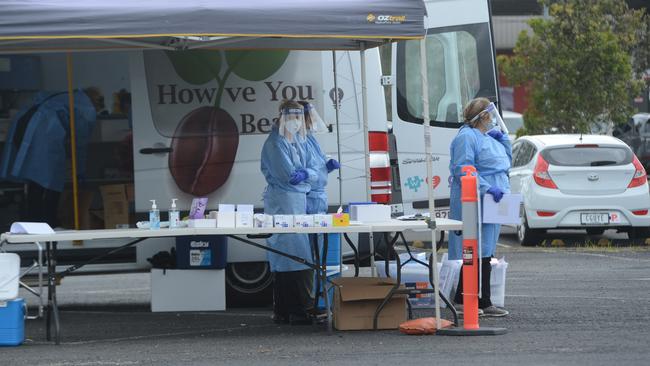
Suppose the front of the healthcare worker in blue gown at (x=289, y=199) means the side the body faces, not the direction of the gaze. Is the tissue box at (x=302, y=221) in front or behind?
in front

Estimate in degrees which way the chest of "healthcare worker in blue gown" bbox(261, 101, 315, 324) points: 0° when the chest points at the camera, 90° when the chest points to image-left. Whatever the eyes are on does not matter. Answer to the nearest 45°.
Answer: approximately 315°

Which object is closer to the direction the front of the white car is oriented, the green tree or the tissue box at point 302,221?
the green tree

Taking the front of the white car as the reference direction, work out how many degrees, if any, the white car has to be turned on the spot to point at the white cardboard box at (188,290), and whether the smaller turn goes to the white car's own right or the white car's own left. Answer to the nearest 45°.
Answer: approximately 135° to the white car's own left

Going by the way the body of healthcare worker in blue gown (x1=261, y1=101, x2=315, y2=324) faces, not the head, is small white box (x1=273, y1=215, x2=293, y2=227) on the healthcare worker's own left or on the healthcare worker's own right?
on the healthcare worker's own right

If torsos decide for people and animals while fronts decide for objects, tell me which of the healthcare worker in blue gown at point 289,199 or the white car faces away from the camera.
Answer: the white car

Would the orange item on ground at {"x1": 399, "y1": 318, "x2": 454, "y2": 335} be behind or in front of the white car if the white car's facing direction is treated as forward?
behind

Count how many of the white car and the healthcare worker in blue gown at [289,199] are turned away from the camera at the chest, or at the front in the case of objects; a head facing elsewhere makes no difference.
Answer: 1

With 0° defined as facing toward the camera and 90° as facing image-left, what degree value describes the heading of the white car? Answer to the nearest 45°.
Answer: approximately 180°

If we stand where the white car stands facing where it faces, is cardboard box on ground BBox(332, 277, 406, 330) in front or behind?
behind
